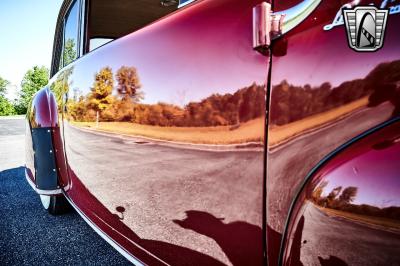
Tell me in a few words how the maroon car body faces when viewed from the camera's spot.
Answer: facing the viewer and to the right of the viewer
